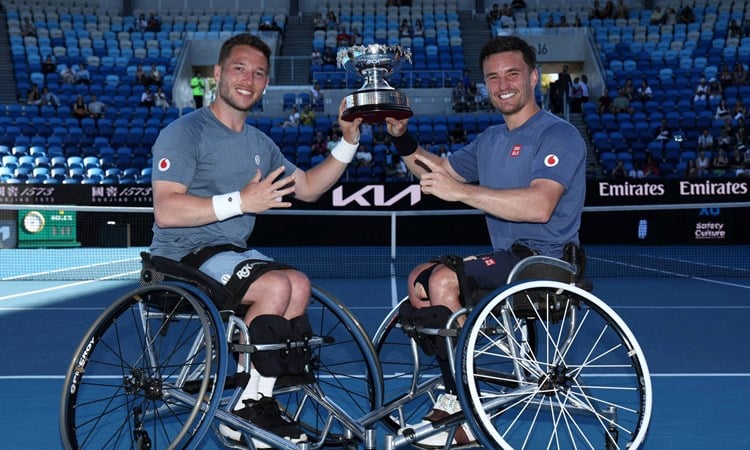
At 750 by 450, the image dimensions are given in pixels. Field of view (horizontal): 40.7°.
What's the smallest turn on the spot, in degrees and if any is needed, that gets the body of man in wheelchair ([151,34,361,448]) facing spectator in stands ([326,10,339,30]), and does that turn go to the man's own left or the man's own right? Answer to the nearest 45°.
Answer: approximately 135° to the man's own left

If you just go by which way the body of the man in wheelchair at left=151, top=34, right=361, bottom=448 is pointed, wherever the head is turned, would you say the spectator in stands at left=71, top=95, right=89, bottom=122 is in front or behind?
behind

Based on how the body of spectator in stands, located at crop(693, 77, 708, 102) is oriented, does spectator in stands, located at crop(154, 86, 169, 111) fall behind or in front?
in front

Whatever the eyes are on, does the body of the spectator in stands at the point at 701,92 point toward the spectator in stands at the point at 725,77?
no

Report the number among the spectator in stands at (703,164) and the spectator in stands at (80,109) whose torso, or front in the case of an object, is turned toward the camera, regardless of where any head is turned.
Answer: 2

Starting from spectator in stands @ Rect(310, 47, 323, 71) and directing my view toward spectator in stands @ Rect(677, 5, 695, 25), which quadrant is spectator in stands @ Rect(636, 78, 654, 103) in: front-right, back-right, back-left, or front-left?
front-right

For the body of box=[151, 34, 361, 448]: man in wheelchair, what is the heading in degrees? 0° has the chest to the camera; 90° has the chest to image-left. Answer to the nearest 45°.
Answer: approximately 315°

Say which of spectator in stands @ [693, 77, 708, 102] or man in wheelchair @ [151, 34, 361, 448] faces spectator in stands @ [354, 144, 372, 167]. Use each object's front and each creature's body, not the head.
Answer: spectator in stands @ [693, 77, 708, 102]

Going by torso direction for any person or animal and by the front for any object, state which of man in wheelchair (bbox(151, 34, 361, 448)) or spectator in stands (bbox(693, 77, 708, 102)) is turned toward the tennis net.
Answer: the spectator in stands

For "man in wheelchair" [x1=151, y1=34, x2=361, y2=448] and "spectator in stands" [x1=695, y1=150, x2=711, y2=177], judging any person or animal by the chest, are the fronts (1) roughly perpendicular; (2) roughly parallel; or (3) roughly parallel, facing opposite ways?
roughly perpendicular

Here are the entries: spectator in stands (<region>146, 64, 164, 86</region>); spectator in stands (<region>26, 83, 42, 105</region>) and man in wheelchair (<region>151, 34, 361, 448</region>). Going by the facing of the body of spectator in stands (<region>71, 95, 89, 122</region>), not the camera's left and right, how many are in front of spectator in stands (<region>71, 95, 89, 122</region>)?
1

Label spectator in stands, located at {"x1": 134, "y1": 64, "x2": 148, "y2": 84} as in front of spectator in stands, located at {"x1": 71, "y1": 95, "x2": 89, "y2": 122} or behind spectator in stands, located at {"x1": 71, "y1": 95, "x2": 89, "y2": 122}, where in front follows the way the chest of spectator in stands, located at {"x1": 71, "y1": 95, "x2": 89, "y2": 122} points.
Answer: behind

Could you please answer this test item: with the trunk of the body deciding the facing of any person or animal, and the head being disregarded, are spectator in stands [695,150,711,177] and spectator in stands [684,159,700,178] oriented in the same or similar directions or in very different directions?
same or similar directions

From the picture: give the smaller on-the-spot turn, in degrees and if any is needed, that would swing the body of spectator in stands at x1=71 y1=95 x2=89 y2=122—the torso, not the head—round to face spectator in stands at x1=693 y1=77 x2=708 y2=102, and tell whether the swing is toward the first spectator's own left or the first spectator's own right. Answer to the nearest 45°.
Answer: approximately 90° to the first spectator's own left

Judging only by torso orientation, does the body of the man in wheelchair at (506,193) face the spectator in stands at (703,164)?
no

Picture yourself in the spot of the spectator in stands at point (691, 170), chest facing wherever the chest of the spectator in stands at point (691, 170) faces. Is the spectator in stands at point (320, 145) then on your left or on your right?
on your right

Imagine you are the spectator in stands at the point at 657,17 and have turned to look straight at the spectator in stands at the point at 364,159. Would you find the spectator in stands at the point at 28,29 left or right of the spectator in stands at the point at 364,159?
right

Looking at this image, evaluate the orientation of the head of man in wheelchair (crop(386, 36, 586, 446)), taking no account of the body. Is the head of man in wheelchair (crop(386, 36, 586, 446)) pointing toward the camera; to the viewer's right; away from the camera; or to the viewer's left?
toward the camera

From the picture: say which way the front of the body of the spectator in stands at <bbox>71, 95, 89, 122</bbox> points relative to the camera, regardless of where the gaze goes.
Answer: toward the camera

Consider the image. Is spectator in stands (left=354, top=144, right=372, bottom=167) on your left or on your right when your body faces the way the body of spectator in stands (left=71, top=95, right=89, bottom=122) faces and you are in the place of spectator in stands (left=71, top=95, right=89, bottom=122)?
on your left

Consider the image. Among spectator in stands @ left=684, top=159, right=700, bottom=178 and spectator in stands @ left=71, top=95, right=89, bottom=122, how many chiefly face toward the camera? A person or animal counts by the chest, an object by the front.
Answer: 2

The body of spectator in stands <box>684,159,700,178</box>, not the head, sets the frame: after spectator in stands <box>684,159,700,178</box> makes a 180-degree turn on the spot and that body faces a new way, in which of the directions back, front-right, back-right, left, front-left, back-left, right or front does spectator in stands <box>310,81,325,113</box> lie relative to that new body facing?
left

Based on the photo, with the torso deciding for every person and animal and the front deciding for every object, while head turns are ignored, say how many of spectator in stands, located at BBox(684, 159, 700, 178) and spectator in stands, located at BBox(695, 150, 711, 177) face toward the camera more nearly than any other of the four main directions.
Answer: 2
